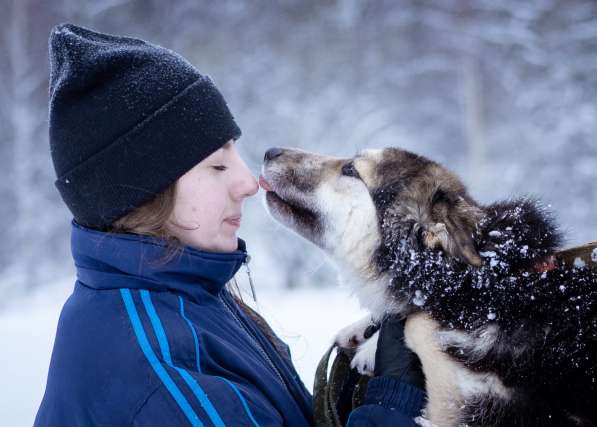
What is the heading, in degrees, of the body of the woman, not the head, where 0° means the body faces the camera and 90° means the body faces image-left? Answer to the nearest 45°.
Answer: approximately 270°

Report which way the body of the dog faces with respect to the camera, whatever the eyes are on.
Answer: to the viewer's left

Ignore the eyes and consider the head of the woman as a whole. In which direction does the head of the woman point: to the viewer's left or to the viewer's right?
to the viewer's right
